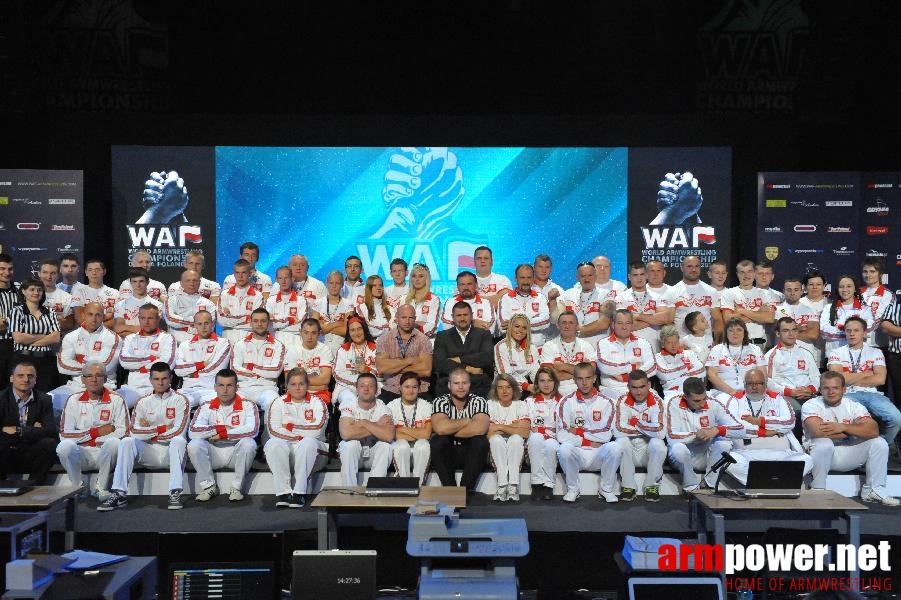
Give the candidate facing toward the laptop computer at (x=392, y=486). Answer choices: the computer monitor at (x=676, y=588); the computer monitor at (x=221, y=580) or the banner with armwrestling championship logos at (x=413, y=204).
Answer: the banner with armwrestling championship logos

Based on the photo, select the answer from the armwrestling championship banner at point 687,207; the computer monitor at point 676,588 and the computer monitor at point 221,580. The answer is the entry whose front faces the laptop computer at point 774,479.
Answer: the armwrestling championship banner

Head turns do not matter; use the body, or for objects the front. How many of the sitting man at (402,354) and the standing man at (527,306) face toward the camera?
2

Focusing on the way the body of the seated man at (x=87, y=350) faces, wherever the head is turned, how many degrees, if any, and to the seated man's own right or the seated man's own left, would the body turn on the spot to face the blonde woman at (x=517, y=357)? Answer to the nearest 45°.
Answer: approximately 90° to the seated man's own left

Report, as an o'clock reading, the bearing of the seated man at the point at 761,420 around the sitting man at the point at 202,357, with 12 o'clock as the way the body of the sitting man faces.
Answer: The seated man is roughly at 10 o'clock from the sitting man.

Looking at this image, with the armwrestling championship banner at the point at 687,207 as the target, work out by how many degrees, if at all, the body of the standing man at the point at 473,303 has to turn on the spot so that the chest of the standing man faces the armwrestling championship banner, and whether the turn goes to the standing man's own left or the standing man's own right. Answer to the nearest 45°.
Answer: approximately 135° to the standing man's own left

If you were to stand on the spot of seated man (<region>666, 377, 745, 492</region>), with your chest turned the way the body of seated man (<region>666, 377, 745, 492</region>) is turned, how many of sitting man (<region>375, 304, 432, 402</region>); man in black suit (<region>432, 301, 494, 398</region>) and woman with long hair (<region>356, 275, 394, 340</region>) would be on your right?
3

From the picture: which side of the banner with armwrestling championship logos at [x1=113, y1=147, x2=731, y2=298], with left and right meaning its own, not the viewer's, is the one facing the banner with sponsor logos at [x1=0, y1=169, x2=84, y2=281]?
right

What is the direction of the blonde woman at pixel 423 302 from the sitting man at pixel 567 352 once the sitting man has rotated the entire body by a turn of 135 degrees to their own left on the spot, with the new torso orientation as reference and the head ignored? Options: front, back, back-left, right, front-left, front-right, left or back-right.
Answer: back-left

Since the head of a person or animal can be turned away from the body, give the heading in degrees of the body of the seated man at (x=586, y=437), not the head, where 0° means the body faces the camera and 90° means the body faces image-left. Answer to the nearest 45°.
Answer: approximately 0°

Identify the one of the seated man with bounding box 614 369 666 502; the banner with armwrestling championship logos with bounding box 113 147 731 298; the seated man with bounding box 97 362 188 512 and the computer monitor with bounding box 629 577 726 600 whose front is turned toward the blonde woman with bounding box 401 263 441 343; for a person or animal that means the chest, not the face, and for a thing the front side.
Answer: the banner with armwrestling championship logos
